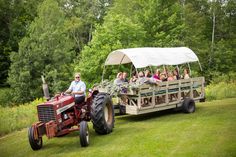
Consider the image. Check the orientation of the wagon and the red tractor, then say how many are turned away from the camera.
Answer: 0

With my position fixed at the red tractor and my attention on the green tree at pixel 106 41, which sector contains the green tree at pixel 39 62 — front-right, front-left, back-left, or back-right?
front-left

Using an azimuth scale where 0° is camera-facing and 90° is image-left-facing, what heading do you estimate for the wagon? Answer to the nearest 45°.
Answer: approximately 45°

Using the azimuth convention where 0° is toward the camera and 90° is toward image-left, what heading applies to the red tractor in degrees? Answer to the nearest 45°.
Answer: approximately 45°

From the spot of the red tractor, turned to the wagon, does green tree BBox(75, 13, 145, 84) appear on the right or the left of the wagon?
left

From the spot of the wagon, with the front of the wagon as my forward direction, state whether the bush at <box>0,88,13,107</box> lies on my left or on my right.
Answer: on my right

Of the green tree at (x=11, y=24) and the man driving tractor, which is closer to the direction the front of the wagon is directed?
the man driving tractor

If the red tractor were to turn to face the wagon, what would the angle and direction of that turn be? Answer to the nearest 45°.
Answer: approximately 180°

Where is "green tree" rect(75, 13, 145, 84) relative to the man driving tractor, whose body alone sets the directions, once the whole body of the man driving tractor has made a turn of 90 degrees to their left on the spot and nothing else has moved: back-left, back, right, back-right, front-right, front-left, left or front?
back-left

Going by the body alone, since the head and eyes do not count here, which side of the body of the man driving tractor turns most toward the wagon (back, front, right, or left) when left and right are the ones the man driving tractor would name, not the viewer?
back

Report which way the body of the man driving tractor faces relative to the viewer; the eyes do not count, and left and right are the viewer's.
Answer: facing the viewer and to the left of the viewer

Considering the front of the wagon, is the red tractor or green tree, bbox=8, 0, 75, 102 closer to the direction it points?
the red tractor

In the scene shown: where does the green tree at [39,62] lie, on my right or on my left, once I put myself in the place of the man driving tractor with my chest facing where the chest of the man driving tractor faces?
on my right
